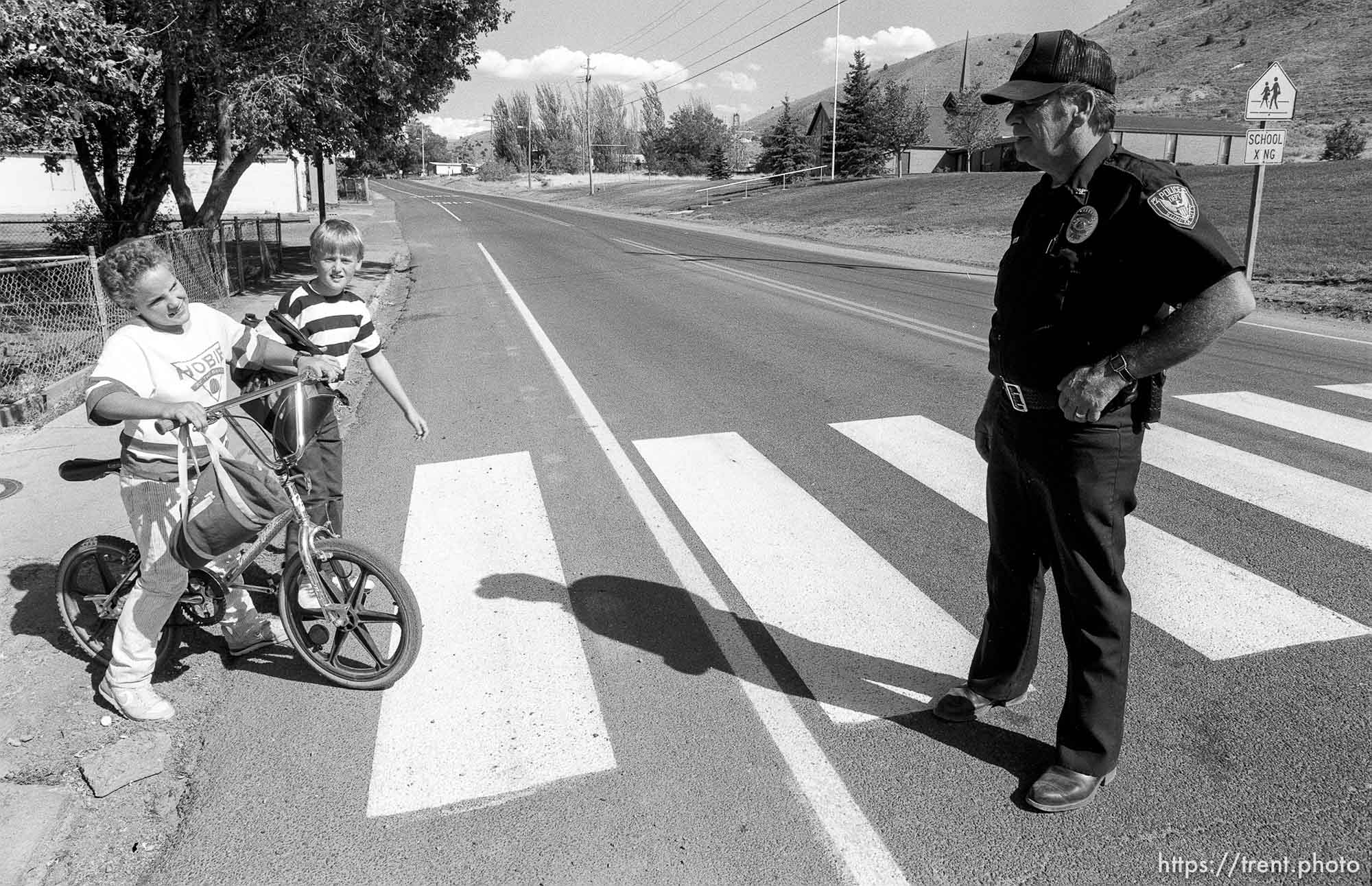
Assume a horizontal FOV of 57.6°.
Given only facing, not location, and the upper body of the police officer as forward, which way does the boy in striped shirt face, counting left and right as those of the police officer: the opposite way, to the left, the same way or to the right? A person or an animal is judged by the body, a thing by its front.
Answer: to the left

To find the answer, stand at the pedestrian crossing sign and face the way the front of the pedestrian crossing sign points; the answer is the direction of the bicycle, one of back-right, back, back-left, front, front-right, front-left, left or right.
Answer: front

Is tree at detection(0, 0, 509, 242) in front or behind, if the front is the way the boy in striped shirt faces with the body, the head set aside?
behind

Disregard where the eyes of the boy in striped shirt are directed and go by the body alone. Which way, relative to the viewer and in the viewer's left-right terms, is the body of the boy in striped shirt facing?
facing the viewer

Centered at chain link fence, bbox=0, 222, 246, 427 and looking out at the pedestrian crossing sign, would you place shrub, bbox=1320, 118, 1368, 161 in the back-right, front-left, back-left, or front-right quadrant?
front-left

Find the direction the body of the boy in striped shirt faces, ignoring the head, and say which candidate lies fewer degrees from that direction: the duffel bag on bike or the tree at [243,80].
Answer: the duffel bag on bike

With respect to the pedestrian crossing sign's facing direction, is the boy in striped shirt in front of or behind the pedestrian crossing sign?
in front

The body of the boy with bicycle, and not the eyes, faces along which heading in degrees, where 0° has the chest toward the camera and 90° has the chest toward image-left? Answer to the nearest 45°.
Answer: approximately 315°

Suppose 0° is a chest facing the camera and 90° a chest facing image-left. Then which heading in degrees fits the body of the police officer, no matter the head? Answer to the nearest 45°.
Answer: approximately 45°

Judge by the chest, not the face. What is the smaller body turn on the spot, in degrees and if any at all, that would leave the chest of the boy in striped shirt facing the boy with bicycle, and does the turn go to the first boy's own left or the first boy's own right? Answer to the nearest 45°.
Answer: approximately 45° to the first boy's own right

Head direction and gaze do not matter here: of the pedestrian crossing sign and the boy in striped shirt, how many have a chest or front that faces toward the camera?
2

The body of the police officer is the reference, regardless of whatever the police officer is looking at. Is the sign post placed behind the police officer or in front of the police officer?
behind

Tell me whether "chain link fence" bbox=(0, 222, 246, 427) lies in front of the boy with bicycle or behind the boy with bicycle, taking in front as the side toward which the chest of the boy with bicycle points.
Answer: behind

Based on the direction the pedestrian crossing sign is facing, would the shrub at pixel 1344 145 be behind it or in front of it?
behind

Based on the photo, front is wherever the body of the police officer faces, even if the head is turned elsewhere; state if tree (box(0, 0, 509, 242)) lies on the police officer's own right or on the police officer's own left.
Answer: on the police officer's own right

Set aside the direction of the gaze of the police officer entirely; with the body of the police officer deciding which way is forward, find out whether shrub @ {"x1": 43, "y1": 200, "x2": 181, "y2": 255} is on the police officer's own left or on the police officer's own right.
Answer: on the police officer's own right

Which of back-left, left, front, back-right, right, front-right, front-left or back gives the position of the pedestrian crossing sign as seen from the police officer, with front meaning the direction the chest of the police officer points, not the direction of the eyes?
back-right

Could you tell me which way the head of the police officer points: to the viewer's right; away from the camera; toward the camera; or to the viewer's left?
to the viewer's left

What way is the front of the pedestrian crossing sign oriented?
toward the camera

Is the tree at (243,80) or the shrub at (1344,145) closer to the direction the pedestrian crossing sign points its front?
the tree
